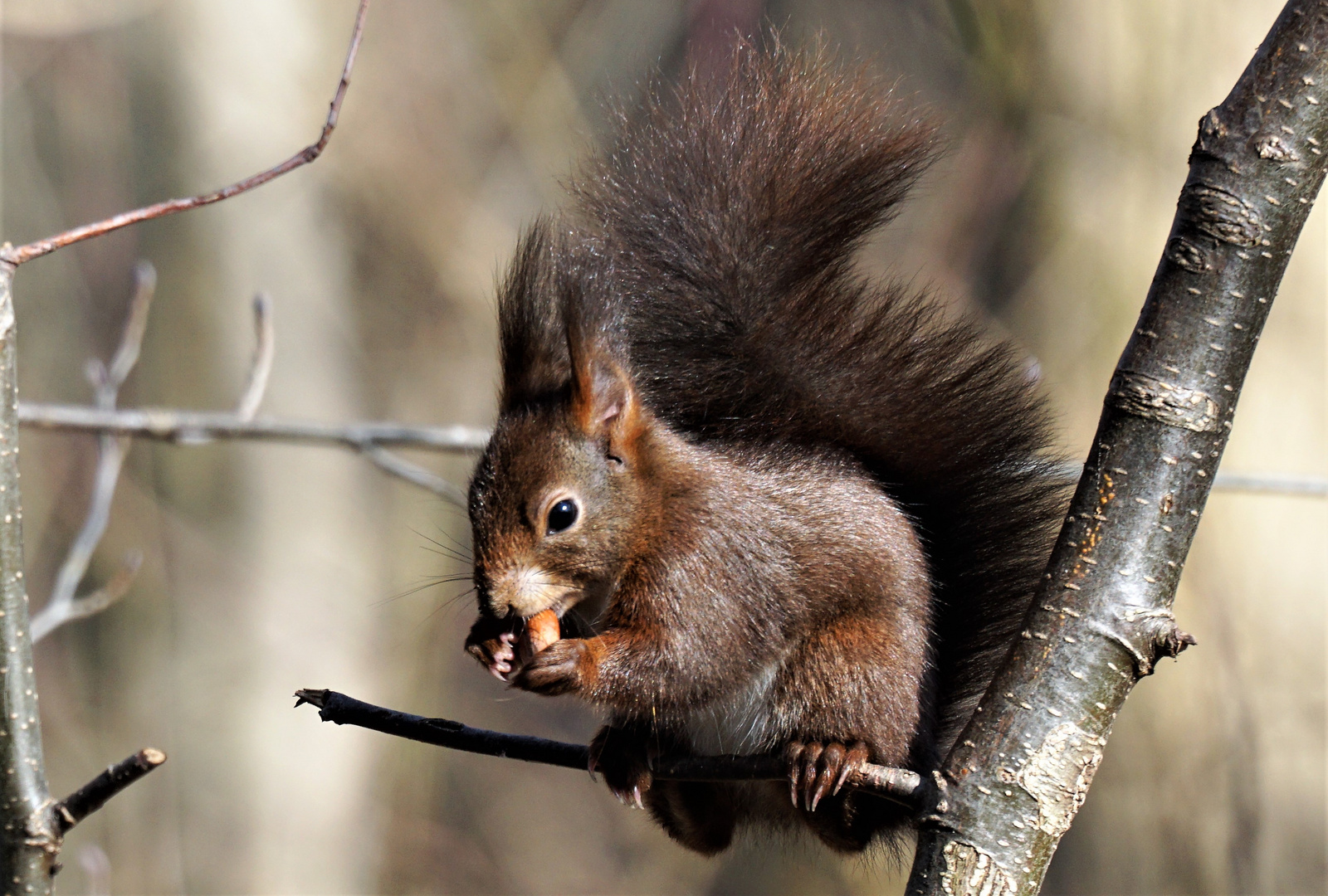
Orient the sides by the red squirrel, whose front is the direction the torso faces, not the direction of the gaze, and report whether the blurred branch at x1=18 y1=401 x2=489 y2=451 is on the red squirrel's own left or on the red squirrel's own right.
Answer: on the red squirrel's own right

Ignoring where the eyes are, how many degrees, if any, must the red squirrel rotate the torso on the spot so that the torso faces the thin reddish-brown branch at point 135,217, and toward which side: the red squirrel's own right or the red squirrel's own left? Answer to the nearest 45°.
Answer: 0° — it already faces it

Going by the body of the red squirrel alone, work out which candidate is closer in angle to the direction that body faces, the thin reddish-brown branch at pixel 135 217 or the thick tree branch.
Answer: the thin reddish-brown branch

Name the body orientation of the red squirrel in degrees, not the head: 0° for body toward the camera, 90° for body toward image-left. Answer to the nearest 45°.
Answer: approximately 45°

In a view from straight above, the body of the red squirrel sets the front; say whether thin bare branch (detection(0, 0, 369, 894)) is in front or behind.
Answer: in front
